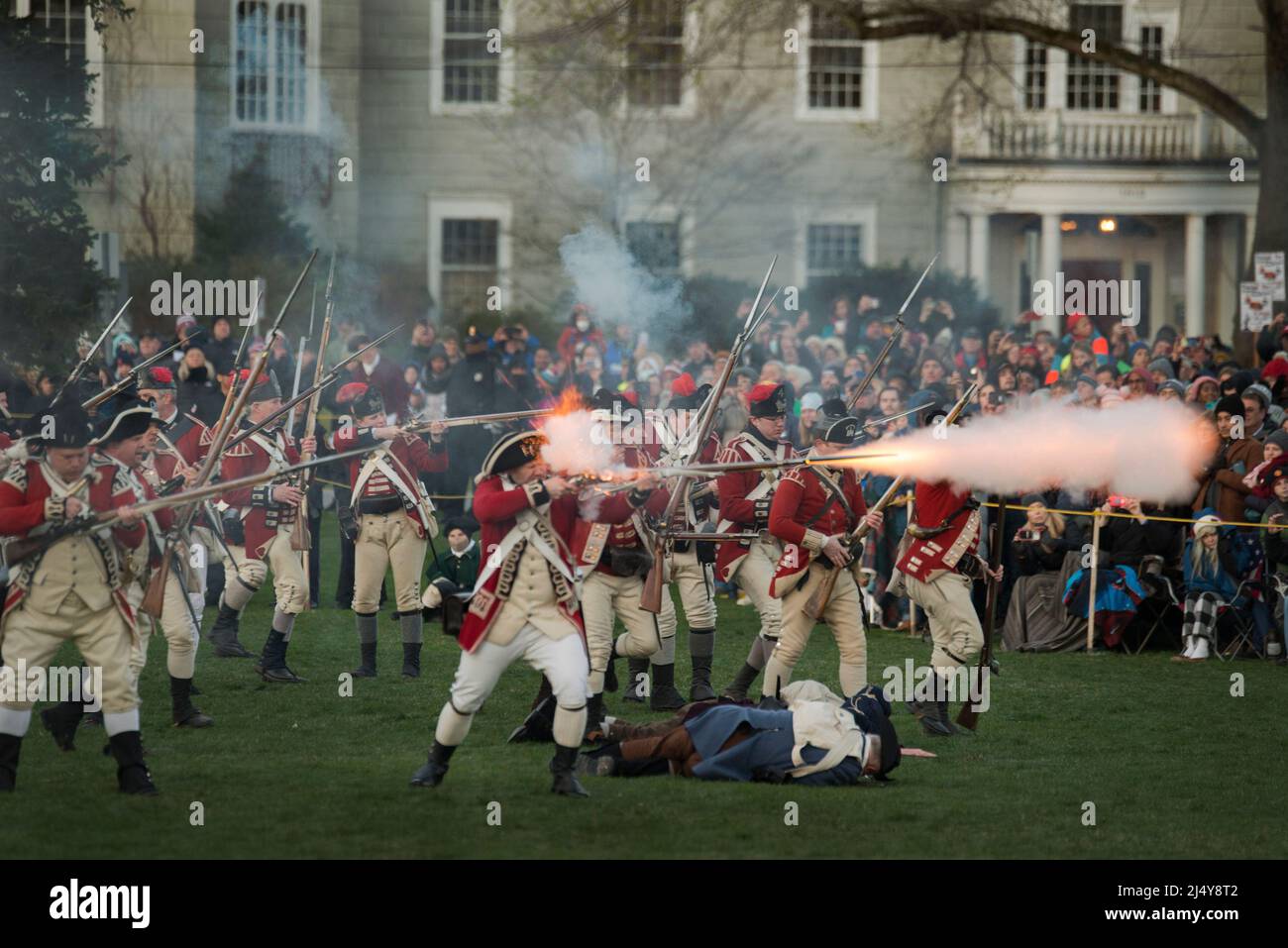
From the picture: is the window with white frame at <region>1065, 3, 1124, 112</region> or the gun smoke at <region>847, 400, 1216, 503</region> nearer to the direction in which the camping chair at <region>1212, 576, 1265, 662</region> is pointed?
the gun smoke

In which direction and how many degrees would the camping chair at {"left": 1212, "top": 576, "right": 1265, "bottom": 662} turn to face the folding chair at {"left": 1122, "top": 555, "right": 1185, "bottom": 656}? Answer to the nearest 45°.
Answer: approximately 90° to its right

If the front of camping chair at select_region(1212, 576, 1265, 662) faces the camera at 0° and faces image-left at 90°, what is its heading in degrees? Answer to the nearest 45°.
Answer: approximately 45°

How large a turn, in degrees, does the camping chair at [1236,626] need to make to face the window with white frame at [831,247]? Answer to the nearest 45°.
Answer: approximately 135° to its right

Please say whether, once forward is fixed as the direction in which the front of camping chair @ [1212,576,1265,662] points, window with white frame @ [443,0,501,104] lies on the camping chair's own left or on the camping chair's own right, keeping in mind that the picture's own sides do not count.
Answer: on the camping chair's own right

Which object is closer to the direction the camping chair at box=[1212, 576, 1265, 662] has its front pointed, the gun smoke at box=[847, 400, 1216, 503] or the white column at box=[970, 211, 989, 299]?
the gun smoke

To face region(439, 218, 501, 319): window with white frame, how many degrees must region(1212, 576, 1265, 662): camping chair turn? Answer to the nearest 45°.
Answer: approximately 90° to its right

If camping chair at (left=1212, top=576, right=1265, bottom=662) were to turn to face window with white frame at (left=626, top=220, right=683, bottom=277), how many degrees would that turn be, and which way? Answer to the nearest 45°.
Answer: approximately 90° to its right

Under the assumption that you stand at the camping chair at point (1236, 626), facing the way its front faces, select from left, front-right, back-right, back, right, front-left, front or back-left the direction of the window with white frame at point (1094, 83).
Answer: back-right

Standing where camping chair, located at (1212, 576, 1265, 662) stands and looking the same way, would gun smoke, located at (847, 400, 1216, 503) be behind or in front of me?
in front

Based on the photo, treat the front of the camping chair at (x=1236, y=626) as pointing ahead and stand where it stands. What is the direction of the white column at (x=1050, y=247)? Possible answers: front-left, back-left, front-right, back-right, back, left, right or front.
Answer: back-right
